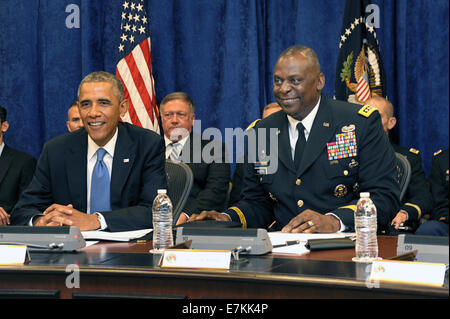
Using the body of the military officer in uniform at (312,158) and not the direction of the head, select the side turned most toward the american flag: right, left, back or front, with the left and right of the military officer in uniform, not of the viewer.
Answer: right

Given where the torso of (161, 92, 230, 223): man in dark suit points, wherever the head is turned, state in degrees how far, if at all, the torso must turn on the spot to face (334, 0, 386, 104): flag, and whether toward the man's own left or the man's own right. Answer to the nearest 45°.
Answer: approximately 135° to the man's own left

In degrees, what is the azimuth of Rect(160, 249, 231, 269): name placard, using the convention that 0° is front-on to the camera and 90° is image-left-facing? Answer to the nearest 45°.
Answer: approximately 0°

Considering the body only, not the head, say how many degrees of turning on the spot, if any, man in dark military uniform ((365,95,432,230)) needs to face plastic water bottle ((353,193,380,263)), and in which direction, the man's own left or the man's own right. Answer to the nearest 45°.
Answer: approximately 45° to the man's own left

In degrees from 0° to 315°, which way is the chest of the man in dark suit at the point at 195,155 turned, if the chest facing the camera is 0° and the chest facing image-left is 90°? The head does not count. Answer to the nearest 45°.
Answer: approximately 45°

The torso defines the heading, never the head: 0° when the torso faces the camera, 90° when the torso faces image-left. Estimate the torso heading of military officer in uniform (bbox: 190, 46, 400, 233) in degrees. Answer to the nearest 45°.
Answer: approximately 45°

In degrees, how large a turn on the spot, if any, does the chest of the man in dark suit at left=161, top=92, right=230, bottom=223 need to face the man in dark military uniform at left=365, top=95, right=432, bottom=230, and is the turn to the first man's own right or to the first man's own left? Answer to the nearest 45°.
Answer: approximately 135° to the first man's own left
